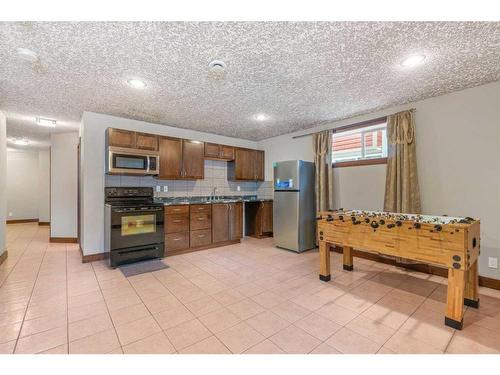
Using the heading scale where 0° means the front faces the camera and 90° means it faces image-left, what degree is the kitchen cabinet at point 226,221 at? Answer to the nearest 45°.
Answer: approximately 315°

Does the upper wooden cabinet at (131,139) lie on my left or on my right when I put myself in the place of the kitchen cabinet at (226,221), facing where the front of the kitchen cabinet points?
on my right

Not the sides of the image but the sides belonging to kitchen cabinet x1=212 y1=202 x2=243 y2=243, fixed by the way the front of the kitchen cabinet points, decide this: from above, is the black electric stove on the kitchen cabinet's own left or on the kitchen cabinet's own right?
on the kitchen cabinet's own right

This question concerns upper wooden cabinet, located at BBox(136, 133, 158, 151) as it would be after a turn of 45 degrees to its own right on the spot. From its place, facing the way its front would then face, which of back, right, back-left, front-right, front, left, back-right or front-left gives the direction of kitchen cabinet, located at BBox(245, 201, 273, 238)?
back-left

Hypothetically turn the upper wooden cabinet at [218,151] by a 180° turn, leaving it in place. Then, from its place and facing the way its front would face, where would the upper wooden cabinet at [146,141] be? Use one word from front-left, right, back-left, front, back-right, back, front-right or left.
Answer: left

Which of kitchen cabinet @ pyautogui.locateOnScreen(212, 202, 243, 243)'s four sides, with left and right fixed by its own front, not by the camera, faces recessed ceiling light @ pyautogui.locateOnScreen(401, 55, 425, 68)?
front

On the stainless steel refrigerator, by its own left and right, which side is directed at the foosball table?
left

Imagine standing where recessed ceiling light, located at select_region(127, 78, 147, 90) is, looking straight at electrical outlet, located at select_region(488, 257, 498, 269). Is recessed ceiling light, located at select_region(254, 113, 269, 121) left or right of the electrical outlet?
left

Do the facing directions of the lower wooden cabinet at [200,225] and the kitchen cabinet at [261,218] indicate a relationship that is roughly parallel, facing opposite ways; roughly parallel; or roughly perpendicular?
roughly parallel

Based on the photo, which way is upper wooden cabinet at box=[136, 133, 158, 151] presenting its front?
toward the camera

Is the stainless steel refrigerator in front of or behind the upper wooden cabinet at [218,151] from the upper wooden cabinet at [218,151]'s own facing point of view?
in front

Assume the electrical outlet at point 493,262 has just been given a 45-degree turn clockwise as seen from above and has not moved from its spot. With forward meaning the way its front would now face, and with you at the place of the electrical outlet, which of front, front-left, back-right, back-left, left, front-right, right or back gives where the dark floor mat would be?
front

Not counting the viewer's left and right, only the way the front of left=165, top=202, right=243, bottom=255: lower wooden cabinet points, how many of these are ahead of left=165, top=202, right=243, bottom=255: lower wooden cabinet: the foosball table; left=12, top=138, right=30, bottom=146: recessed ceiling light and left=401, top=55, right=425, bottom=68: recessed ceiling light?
2

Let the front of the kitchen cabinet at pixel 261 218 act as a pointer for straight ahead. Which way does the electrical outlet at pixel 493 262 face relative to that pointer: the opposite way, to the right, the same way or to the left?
to the right
